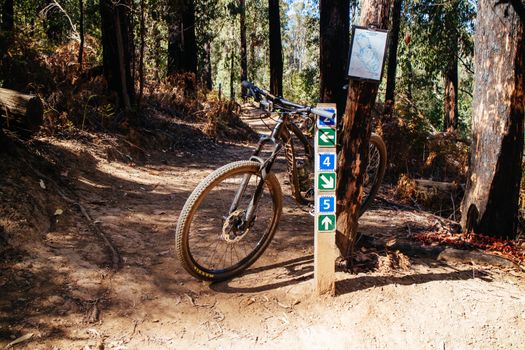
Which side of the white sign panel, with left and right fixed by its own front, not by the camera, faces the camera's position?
front

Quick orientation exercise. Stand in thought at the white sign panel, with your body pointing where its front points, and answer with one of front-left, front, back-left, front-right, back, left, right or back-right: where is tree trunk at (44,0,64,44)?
back-right

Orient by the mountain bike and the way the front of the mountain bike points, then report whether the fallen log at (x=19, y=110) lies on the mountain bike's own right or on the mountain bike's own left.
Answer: on the mountain bike's own right

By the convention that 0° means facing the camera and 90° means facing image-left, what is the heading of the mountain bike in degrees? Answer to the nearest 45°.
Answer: approximately 45°

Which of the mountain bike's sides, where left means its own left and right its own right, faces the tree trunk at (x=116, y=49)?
right

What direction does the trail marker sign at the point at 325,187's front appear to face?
toward the camera

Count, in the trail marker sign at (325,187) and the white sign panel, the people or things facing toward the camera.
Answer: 2

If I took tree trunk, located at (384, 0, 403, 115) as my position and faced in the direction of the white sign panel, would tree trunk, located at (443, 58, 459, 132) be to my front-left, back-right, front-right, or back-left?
back-left

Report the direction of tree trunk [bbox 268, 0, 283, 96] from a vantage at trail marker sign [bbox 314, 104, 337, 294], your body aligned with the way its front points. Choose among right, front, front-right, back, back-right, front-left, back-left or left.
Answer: back

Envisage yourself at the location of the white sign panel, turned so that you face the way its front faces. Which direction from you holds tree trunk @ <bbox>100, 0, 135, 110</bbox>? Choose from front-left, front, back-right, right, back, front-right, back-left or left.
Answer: back-right
